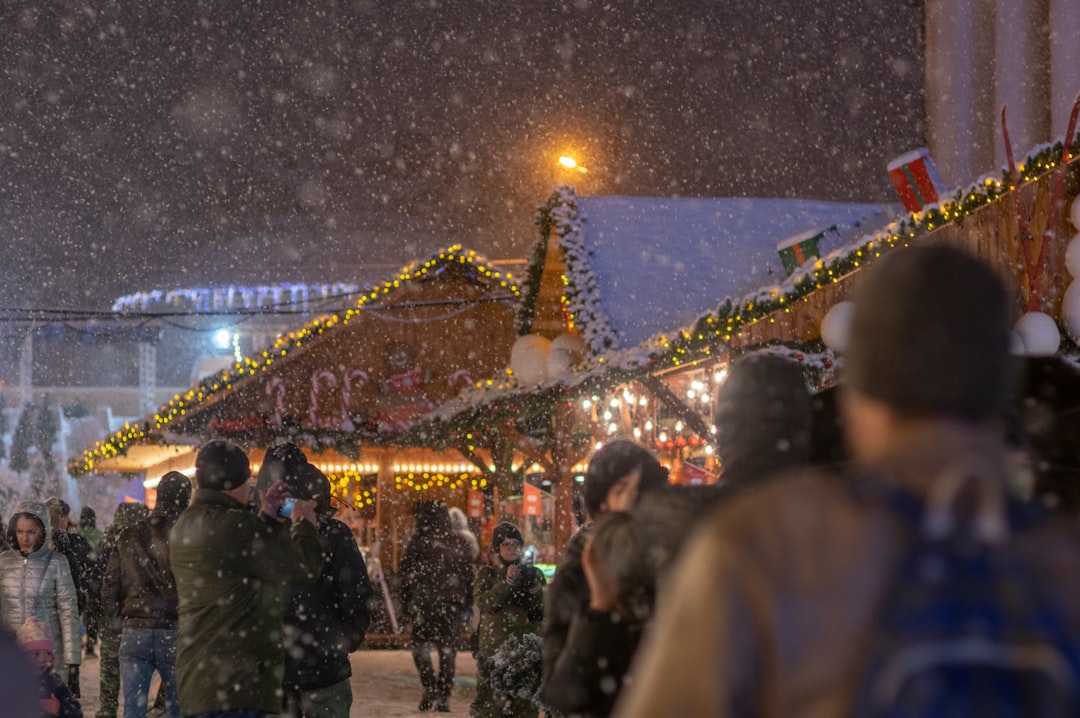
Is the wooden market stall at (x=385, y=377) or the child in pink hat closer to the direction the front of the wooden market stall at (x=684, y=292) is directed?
the child in pink hat

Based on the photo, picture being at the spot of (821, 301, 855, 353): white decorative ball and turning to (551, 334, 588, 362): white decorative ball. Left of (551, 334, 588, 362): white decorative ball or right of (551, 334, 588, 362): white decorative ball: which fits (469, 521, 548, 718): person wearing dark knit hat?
left

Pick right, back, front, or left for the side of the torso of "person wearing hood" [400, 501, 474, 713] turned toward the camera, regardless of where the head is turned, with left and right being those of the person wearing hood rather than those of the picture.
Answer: back

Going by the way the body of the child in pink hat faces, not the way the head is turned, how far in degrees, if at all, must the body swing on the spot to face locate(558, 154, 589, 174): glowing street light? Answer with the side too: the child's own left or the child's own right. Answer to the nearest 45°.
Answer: approximately 135° to the child's own left

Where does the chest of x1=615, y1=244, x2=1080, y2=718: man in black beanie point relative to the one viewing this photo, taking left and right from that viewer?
facing away from the viewer and to the left of the viewer

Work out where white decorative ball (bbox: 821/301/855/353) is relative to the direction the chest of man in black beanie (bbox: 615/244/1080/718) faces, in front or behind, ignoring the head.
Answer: in front

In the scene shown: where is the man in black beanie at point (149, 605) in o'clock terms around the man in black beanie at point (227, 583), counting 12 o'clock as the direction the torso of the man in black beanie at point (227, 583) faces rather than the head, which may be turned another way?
the man in black beanie at point (149, 605) is roughly at 10 o'clock from the man in black beanie at point (227, 583).

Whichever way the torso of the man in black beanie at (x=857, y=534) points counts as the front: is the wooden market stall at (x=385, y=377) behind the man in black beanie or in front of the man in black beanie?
in front

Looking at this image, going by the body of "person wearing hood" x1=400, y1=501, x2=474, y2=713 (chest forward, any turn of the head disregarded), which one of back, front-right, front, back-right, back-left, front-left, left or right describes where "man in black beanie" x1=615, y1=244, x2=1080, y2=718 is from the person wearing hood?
back
